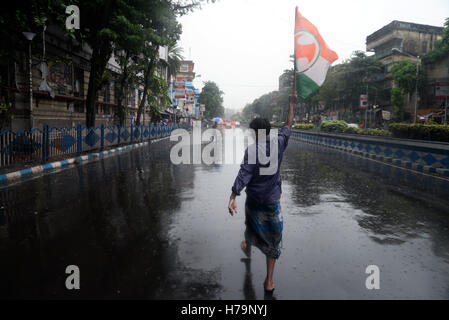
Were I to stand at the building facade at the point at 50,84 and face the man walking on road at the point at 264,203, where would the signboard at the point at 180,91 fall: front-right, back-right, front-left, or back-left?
back-left

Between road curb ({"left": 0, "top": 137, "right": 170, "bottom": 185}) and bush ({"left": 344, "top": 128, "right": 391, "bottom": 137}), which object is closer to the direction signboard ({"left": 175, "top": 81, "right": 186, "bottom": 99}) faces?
the road curb

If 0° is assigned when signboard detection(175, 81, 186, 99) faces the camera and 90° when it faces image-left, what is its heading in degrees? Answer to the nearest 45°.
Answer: approximately 0°

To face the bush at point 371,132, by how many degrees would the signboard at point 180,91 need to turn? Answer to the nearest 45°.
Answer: approximately 45° to its left

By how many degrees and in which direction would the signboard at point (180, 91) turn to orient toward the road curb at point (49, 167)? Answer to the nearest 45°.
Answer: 0° — it already faces it

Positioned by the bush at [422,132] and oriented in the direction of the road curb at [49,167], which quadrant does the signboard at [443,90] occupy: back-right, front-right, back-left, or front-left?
back-right

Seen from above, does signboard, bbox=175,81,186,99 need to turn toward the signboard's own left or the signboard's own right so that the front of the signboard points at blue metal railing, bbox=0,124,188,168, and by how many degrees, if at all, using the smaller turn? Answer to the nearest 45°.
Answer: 0° — it already faces it

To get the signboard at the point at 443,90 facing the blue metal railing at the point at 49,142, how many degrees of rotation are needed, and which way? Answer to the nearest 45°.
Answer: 0° — it already faces it
